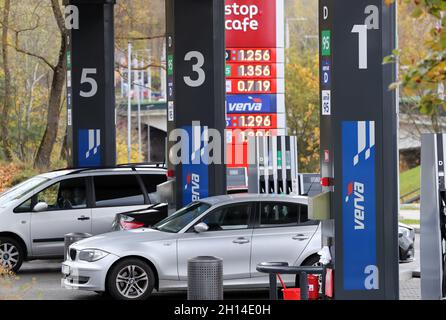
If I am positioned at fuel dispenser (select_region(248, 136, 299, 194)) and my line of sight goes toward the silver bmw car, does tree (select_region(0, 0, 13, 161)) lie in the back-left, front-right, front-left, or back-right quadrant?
back-right

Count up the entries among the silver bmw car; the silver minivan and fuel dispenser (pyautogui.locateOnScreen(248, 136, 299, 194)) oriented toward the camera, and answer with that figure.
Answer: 1

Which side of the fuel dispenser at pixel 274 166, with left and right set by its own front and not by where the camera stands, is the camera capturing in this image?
front

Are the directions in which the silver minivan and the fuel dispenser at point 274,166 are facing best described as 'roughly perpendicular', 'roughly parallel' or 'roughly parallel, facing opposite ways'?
roughly perpendicular

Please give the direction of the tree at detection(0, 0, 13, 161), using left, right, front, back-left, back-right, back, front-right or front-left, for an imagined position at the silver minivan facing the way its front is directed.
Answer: right

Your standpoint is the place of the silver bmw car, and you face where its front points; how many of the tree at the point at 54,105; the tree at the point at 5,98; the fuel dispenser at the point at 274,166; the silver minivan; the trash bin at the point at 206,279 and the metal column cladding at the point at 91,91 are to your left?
1

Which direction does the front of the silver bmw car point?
to the viewer's left

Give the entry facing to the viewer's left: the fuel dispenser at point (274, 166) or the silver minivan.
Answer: the silver minivan

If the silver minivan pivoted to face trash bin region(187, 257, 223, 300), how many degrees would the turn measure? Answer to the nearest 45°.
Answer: approximately 90° to its left

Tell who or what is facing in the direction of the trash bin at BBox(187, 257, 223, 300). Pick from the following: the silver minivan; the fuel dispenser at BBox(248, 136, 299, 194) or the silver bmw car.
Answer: the fuel dispenser

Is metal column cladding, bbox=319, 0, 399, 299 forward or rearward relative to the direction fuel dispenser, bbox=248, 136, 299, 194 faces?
forward

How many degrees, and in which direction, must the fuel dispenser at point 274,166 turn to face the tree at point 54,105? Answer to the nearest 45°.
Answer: approximately 135° to its right

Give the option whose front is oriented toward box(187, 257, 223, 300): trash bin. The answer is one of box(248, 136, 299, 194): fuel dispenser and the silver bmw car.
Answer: the fuel dispenser

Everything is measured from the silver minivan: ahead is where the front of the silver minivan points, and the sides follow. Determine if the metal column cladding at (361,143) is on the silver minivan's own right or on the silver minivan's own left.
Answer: on the silver minivan's own left

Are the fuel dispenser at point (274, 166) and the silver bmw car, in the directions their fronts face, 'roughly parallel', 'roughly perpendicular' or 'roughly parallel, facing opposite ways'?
roughly perpendicular

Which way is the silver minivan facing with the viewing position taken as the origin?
facing to the left of the viewer

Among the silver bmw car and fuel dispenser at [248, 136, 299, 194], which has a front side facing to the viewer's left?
the silver bmw car

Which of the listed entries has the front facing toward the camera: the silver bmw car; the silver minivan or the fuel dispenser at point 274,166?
the fuel dispenser

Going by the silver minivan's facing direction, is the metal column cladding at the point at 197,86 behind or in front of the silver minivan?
behind

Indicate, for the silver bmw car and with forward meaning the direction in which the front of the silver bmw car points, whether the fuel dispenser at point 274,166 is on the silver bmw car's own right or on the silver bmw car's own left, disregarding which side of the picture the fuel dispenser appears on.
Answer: on the silver bmw car's own right
